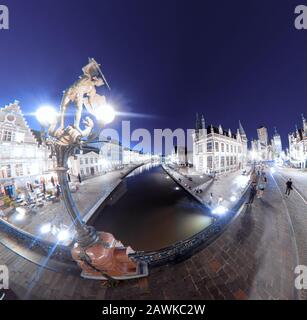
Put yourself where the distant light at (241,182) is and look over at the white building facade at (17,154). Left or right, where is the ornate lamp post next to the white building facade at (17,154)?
left

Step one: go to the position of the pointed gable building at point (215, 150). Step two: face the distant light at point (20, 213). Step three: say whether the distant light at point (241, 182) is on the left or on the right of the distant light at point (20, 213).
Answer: left

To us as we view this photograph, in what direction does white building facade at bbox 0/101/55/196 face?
facing the viewer and to the right of the viewer

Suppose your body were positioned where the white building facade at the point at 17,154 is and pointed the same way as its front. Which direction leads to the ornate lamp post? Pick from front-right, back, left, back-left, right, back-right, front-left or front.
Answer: front-right
